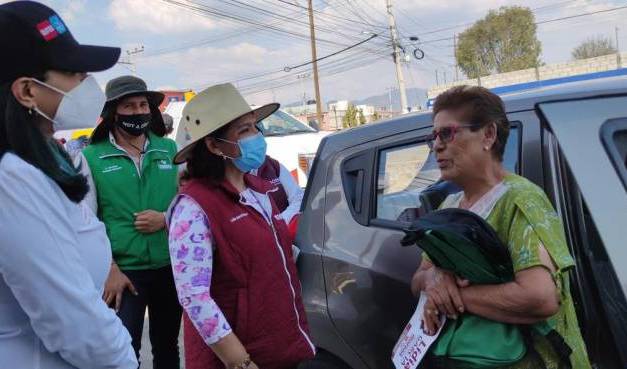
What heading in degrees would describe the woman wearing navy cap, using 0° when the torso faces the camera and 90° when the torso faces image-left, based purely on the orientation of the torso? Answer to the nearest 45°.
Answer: approximately 270°

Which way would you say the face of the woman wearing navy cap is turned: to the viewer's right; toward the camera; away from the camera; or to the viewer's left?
to the viewer's right

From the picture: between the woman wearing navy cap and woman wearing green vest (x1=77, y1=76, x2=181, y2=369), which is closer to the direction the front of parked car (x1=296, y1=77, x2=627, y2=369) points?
the woman wearing navy cap

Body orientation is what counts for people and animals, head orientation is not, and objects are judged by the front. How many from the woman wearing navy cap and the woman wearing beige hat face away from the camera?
0

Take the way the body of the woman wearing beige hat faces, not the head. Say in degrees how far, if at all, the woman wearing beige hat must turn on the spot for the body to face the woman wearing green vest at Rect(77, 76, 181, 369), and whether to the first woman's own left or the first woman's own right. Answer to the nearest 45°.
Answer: approximately 180°

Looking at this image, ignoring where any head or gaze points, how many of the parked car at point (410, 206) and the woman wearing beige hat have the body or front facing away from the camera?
0

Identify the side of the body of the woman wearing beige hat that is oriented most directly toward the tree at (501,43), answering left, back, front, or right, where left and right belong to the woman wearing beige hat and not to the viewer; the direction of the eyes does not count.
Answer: left

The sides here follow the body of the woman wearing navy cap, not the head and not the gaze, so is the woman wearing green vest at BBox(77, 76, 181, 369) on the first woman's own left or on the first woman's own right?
on the first woman's own left
